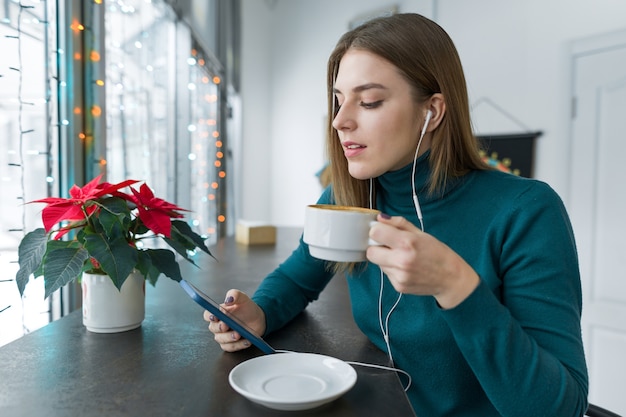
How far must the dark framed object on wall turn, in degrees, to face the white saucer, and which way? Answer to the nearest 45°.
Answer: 0° — it already faces it

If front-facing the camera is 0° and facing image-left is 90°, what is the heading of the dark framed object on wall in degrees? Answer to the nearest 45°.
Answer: approximately 0°

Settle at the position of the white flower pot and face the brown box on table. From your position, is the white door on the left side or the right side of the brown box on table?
right

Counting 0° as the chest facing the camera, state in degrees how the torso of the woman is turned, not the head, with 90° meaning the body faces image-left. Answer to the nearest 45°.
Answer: approximately 45°

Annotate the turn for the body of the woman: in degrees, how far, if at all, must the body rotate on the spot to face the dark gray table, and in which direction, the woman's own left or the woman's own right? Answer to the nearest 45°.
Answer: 0° — they already face it

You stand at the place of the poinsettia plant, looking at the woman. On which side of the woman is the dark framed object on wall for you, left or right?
left

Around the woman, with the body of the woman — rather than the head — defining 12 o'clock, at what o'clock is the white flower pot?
The white flower pot is roughly at 1 o'clock from the woman.
